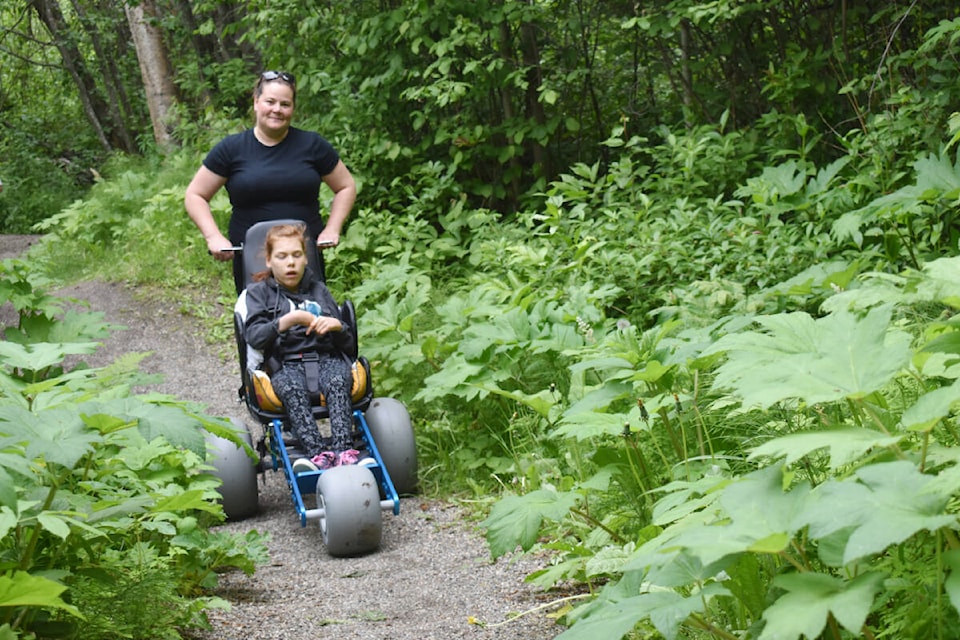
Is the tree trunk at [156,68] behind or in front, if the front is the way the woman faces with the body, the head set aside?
behind

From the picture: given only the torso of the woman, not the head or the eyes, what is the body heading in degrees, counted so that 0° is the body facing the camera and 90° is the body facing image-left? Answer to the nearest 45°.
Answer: approximately 0°

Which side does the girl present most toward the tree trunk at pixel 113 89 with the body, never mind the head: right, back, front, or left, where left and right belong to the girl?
back

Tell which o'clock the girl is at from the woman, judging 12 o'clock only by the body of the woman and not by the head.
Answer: The girl is roughly at 12 o'clock from the woman.

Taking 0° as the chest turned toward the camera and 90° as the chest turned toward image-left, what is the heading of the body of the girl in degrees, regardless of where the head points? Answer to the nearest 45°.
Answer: approximately 0°

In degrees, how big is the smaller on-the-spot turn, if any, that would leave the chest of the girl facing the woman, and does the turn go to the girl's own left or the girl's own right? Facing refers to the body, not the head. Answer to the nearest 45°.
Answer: approximately 180°

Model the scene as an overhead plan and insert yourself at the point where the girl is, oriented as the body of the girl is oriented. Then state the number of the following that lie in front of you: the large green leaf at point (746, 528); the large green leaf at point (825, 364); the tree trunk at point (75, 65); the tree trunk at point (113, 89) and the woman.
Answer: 2

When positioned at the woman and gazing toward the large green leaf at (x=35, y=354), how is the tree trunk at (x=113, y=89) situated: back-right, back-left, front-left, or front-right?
back-right

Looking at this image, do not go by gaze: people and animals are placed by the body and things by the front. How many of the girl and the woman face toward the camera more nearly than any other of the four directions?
2

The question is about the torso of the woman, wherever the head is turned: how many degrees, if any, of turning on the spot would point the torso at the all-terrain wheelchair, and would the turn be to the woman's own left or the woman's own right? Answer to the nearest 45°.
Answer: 0° — they already face it
